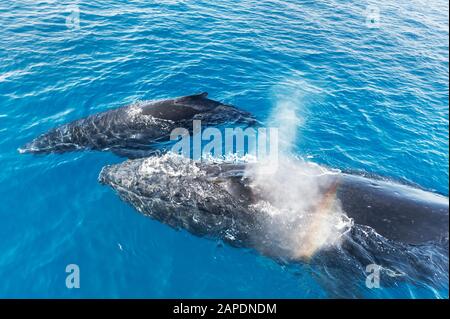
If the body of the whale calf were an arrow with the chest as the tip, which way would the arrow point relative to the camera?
to the viewer's left

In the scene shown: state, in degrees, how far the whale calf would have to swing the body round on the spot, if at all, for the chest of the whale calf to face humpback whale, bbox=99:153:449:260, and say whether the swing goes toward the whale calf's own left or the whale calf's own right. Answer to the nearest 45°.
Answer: approximately 135° to the whale calf's own left
